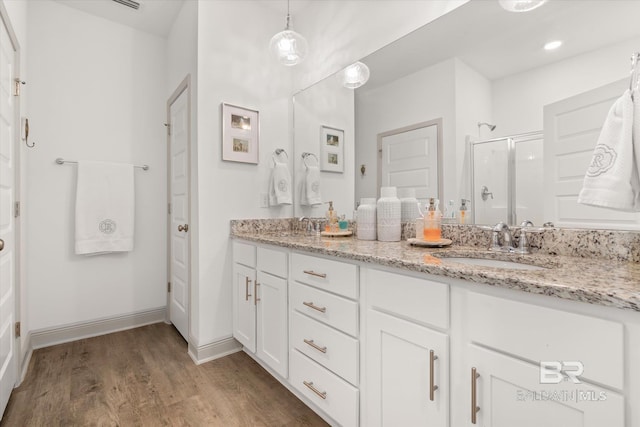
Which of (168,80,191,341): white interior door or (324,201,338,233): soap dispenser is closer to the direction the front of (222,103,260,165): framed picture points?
the soap dispenser

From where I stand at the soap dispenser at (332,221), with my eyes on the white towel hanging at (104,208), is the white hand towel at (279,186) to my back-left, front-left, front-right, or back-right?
front-right

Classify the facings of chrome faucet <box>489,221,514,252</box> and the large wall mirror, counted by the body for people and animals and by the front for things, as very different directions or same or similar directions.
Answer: same or similar directions

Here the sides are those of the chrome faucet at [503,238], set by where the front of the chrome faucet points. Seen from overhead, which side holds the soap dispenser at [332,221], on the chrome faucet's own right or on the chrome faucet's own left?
on the chrome faucet's own right

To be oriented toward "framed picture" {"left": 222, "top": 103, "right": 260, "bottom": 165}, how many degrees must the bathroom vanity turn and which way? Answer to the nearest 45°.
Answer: approximately 90° to its right

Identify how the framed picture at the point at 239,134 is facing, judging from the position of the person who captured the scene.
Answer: facing the viewer and to the right of the viewer

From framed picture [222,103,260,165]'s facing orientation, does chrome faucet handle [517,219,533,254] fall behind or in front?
in front

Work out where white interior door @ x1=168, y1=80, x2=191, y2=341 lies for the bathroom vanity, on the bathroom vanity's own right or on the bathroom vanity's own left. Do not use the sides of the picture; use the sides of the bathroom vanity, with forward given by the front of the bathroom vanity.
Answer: on the bathroom vanity's own right

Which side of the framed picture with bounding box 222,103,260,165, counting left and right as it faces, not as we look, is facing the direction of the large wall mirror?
front

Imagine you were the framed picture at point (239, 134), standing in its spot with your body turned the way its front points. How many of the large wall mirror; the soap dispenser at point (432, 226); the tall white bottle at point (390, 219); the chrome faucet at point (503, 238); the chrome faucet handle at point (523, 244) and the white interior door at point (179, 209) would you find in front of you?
5

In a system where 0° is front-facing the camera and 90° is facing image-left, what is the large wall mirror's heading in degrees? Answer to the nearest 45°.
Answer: approximately 45°

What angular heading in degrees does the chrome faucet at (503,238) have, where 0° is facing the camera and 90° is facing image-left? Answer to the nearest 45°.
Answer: approximately 45°

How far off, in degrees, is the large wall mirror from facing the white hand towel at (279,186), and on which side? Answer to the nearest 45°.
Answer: approximately 45° to its right

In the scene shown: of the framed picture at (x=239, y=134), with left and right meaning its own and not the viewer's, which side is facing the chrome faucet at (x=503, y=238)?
front
